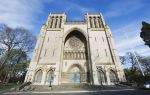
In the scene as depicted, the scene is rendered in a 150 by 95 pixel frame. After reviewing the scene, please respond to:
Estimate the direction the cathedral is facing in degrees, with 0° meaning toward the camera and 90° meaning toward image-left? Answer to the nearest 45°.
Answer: approximately 0°
